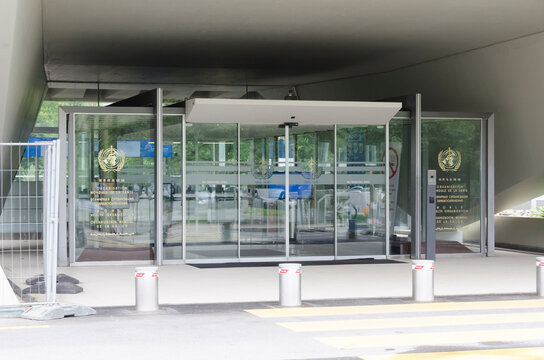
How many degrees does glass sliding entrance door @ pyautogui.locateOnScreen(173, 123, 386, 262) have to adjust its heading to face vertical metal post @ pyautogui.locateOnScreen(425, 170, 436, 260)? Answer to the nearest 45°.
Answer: approximately 90° to its left

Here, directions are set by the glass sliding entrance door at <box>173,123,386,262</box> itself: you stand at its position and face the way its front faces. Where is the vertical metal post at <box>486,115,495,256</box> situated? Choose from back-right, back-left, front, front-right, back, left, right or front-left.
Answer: left

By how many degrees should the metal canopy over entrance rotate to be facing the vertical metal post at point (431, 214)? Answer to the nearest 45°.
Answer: approximately 90° to its left

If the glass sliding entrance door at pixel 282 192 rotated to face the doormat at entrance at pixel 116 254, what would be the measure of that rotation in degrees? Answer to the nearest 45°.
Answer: approximately 90° to its right

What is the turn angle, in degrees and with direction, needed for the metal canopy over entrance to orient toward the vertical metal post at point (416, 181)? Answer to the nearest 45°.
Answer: approximately 90° to its left

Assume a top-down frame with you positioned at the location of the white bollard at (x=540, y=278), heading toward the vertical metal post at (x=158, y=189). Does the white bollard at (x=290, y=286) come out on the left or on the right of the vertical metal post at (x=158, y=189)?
left

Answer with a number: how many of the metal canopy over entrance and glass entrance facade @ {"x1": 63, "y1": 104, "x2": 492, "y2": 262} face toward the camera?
2

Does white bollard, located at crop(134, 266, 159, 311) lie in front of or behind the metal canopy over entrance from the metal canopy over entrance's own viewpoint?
in front

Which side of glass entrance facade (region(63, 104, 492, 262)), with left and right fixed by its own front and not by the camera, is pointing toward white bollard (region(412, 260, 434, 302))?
front

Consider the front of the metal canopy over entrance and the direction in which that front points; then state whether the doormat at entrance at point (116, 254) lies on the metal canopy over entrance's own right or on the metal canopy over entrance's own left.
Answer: on the metal canopy over entrance's own right

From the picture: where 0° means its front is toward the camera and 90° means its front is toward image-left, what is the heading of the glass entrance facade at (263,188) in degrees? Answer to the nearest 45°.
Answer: approximately 0°

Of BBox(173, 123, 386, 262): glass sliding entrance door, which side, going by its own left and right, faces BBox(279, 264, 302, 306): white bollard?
front

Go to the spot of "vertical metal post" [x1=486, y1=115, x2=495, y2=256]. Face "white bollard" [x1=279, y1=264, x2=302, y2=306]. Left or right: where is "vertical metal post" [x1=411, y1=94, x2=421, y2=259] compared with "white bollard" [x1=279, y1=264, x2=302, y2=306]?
right
